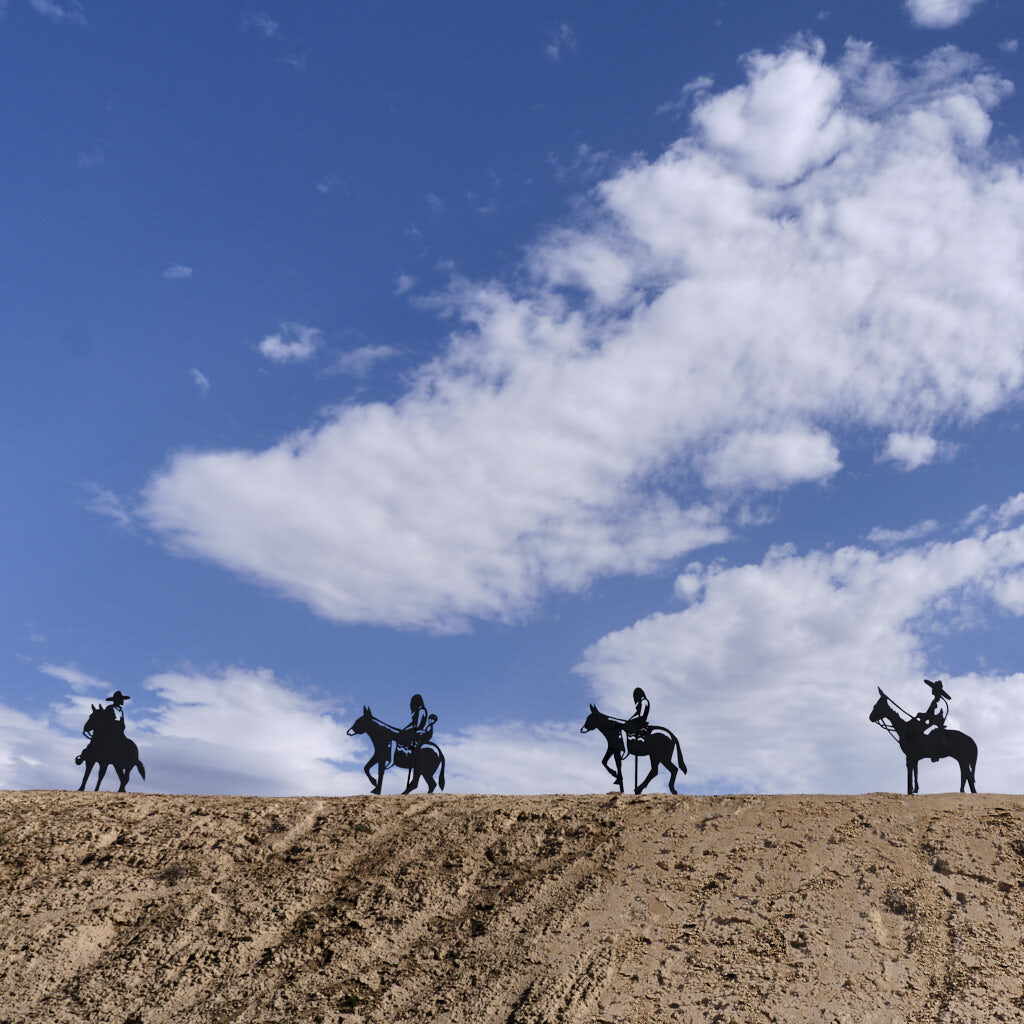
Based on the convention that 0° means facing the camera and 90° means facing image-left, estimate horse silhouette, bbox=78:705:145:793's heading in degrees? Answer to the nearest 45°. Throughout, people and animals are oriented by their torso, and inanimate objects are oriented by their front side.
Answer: approximately 45°

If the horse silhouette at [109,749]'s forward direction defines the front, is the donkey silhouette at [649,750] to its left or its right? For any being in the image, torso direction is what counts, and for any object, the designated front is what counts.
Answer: on its left

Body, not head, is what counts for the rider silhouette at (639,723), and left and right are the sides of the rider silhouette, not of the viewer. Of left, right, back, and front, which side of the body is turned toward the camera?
left

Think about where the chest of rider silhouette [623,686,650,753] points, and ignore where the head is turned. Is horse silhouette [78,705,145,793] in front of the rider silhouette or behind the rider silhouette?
in front

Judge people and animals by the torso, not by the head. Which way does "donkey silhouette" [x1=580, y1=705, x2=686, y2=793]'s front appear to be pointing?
to the viewer's left

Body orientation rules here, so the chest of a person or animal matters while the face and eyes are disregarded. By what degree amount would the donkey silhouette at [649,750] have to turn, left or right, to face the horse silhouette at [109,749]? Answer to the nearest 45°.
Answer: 0° — it already faces it

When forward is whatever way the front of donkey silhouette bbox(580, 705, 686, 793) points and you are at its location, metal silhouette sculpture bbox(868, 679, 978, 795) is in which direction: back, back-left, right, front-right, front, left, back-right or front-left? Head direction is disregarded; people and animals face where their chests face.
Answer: back
